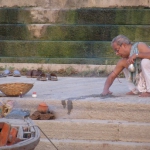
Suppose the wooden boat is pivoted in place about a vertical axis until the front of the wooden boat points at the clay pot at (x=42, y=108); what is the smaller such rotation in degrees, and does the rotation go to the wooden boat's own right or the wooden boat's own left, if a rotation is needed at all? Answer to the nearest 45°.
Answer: approximately 90° to the wooden boat's own left

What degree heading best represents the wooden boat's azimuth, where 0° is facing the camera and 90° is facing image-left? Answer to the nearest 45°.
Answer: approximately 270°

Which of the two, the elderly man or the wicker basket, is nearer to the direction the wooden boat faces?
the elderly man

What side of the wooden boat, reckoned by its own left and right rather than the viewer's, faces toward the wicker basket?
left

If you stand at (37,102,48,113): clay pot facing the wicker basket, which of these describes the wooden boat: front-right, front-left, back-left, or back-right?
back-left

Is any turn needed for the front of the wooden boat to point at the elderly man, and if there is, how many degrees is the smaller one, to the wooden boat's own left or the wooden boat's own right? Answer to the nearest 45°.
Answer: approximately 45° to the wooden boat's own left

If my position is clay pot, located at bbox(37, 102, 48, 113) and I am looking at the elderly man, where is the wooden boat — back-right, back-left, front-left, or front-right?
back-right
